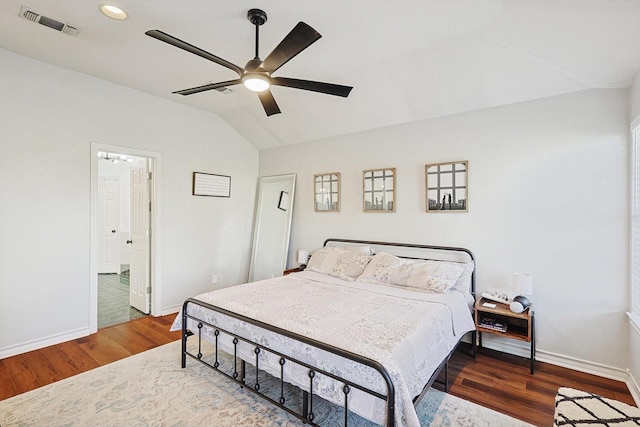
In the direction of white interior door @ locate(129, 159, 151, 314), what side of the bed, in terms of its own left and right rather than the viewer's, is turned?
right

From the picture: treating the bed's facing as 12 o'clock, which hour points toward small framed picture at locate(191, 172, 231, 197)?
The small framed picture is roughly at 3 o'clock from the bed.

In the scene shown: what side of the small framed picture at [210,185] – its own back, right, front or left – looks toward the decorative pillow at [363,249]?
front

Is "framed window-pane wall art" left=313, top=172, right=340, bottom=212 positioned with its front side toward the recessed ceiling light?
yes

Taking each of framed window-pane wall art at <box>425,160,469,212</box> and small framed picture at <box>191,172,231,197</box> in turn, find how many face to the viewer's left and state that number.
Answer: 0

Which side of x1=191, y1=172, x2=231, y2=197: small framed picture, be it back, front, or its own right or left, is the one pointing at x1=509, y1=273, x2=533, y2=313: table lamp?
front

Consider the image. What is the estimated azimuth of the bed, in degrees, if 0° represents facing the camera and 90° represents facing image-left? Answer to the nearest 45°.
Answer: approximately 45°

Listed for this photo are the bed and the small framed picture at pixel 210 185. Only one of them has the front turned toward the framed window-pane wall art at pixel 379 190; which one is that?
the small framed picture

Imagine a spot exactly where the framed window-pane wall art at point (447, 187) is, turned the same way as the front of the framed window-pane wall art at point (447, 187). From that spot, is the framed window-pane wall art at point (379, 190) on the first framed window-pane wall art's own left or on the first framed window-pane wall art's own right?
on the first framed window-pane wall art's own right

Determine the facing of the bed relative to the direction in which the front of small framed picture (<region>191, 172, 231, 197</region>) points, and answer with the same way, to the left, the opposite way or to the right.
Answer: to the right

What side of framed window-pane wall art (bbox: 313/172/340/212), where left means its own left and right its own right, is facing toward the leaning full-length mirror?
right

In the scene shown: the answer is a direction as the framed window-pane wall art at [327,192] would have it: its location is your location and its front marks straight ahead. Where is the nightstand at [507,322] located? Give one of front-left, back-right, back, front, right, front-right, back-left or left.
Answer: left
